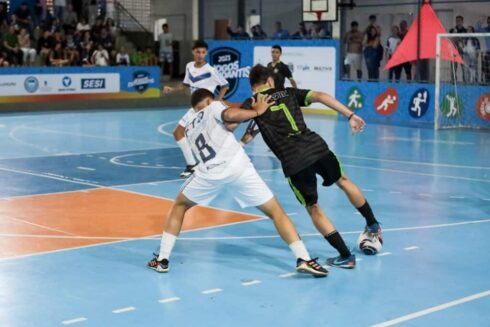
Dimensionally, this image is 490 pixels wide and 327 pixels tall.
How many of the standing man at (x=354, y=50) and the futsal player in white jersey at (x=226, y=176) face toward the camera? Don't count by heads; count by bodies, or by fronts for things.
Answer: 1

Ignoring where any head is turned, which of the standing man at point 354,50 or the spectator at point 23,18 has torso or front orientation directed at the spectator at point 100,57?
the spectator at point 23,18

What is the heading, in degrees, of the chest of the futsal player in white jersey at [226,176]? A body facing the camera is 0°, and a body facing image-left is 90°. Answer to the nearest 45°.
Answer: approximately 225°

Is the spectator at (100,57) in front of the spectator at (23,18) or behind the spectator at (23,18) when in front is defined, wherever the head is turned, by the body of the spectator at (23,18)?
in front

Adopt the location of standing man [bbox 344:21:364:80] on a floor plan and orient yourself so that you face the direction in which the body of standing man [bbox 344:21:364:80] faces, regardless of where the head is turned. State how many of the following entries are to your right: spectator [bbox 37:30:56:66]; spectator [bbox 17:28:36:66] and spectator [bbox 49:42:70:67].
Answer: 3

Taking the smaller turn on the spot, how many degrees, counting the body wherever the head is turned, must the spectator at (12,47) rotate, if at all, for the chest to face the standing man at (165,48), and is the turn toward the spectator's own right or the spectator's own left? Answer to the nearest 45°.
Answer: approximately 90° to the spectator's own left

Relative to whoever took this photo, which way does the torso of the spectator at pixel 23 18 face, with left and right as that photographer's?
facing the viewer and to the right of the viewer
